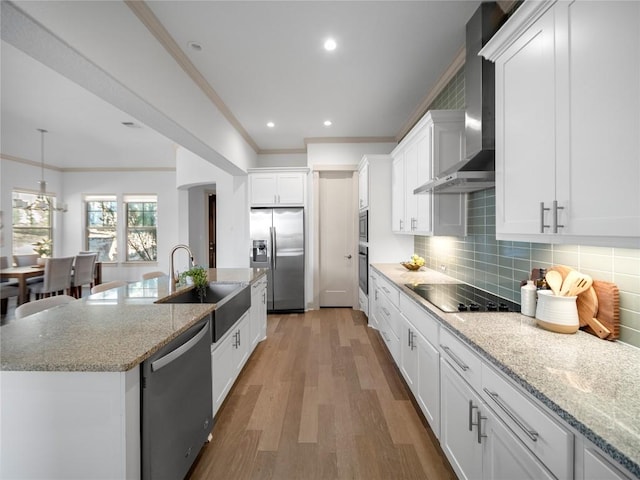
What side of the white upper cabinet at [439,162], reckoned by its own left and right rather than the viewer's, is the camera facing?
left

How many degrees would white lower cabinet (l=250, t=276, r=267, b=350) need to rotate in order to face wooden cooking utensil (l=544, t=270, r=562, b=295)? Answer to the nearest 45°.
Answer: approximately 45° to its right

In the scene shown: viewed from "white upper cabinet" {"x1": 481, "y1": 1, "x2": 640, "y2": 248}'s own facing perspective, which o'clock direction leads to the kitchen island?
The kitchen island is roughly at 12 o'clock from the white upper cabinet.

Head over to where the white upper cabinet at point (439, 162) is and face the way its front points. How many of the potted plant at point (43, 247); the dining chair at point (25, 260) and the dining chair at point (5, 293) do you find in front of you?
3

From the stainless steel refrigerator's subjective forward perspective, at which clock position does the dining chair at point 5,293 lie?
The dining chair is roughly at 3 o'clock from the stainless steel refrigerator.

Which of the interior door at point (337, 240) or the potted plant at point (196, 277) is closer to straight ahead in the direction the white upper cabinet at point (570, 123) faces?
the potted plant

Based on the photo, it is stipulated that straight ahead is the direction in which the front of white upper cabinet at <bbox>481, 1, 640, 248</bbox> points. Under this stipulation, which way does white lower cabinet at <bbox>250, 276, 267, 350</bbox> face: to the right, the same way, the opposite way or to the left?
the opposite way

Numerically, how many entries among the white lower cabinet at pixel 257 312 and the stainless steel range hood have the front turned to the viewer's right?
1

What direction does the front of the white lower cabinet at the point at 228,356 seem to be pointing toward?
to the viewer's right

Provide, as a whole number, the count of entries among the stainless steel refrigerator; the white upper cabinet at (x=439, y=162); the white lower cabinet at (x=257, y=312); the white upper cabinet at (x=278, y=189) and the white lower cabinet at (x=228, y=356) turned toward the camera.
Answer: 2

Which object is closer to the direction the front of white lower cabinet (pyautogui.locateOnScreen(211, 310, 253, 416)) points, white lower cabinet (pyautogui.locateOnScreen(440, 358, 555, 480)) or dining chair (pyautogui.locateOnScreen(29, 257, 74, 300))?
the white lower cabinet

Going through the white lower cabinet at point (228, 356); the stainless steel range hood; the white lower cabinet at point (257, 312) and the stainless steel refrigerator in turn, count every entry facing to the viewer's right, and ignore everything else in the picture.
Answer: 2
